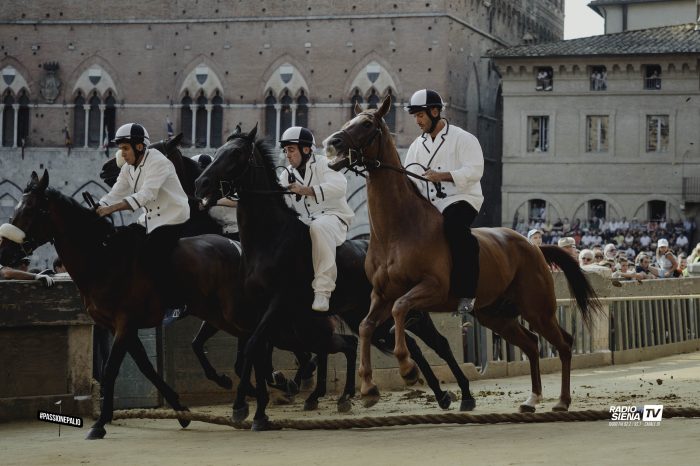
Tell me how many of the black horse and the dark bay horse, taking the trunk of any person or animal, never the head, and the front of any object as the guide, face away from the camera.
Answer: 0

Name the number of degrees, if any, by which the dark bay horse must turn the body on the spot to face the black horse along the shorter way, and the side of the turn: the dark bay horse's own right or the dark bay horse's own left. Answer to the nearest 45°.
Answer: approximately 135° to the dark bay horse's own left

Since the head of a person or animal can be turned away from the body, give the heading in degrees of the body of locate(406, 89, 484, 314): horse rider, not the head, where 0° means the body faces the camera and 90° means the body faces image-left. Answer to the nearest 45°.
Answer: approximately 45°

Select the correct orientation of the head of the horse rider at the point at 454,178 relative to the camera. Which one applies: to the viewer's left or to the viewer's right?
to the viewer's left

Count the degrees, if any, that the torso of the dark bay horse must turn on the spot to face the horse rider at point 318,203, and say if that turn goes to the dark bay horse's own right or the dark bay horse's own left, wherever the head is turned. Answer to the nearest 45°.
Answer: approximately 135° to the dark bay horse's own left

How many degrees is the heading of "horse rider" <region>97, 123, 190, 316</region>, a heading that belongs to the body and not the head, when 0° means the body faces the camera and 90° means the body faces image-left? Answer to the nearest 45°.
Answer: approximately 45°

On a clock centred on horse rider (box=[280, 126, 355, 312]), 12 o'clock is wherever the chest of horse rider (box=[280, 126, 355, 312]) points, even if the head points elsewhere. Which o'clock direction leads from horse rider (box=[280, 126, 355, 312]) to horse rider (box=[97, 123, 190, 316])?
horse rider (box=[97, 123, 190, 316]) is roughly at 1 o'clock from horse rider (box=[280, 126, 355, 312]).

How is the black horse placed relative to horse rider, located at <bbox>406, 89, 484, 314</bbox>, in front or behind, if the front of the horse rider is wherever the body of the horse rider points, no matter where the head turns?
in front

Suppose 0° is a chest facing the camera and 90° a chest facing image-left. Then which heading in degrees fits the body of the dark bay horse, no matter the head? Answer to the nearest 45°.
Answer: approximately 45°
